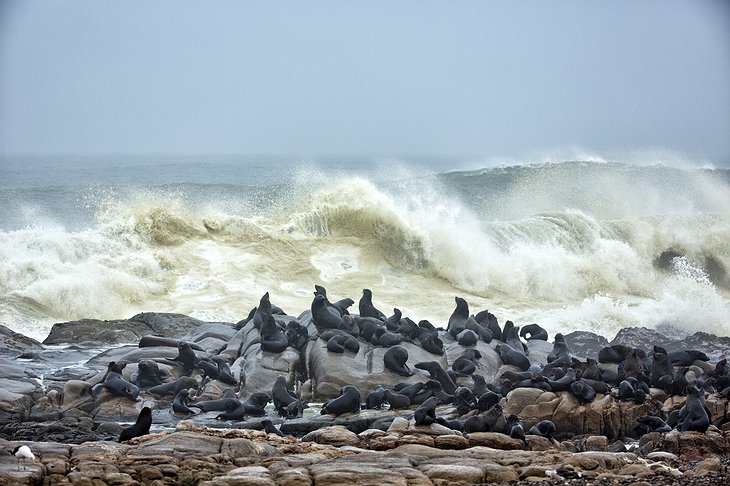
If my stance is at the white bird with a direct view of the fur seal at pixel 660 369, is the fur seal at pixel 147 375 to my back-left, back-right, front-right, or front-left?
front-left

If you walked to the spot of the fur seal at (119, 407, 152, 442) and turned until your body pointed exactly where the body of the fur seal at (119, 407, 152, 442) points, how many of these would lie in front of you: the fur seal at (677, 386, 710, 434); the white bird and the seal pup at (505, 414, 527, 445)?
2

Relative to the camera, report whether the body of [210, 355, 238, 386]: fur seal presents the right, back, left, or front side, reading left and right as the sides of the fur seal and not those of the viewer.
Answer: left

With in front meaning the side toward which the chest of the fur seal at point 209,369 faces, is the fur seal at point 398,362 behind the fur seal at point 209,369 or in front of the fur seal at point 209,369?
behind

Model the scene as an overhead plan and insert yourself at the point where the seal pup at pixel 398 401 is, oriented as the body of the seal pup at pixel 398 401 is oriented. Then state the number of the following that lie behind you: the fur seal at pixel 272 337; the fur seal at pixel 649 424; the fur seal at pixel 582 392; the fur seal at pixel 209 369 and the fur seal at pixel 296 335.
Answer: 2

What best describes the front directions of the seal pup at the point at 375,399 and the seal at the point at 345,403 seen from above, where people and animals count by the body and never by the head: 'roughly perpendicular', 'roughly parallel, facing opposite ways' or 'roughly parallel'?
roughly parallel

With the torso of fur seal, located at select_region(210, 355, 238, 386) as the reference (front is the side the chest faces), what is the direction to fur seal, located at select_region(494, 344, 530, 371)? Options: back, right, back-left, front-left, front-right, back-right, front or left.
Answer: back

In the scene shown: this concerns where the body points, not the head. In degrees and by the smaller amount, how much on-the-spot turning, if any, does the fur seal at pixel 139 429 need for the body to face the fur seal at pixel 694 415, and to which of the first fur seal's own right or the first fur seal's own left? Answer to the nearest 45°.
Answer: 0° — it already faces it

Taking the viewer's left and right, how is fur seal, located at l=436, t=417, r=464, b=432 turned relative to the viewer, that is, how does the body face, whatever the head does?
facing to the left of the viewer

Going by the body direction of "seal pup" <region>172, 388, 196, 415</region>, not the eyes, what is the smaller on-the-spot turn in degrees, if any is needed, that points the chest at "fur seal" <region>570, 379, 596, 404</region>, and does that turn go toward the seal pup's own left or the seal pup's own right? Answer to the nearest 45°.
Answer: approximately 180°

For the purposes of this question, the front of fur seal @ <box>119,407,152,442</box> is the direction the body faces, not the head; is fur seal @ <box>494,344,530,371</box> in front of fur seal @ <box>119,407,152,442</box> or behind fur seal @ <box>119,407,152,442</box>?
in front

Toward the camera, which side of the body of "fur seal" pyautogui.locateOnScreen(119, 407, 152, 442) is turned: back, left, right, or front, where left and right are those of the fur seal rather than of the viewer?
right
